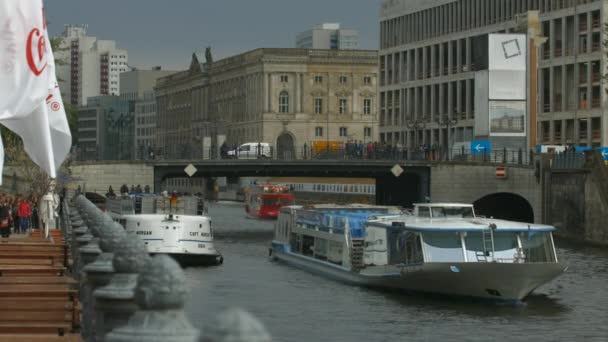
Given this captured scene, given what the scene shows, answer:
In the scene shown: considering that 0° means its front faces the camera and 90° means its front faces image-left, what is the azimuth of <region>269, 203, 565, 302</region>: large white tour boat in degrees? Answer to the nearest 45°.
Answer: approximately 315°

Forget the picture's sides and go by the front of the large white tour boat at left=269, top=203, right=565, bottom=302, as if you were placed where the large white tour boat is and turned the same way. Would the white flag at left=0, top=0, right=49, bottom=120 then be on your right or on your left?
on your right
